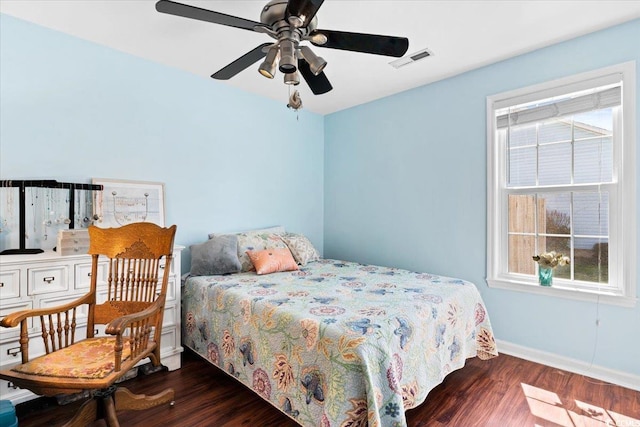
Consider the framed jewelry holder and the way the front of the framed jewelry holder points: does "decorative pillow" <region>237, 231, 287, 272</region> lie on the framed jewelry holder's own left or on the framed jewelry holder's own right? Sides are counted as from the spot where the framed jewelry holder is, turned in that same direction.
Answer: on the framed jewelry holder's own left

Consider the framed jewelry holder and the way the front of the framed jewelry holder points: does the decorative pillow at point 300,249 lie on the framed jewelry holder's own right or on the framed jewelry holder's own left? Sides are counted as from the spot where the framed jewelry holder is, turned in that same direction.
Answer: on the framed jewelry holder's own left

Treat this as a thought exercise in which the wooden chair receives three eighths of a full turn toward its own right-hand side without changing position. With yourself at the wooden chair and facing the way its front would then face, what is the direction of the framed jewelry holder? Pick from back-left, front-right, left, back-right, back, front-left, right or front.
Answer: front

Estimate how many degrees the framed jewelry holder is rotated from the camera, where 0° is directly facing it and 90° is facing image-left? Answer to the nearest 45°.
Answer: approximately 0°

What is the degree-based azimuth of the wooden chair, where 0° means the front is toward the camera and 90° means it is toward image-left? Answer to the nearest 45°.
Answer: approximately 45°

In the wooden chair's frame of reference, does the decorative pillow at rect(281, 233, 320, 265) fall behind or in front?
behind

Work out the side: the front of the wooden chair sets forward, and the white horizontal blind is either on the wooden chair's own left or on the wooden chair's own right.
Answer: on the wooden chair's own left

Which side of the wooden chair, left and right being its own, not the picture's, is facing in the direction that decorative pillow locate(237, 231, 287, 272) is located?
back

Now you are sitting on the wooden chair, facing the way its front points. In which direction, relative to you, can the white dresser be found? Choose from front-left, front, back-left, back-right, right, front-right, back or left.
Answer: right

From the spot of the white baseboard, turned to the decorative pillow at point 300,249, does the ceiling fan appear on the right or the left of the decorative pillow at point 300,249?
left
